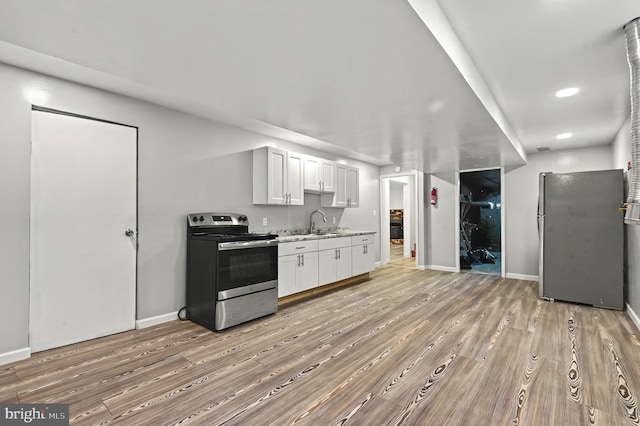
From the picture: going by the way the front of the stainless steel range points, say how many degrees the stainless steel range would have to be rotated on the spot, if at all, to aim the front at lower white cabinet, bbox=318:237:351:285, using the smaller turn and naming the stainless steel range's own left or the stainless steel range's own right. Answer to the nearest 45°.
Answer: approximately 90° to the stainless steel range's own left

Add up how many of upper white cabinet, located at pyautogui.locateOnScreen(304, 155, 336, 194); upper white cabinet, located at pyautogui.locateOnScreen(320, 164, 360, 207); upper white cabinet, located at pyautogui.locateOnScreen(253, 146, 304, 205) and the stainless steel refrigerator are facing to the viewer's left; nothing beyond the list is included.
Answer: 1

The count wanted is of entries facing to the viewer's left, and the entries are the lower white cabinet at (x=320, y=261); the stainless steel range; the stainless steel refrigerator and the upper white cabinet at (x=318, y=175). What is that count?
1

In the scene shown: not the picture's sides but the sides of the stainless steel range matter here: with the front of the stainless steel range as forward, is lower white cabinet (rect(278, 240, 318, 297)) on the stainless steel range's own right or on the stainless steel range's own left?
on the stainless steel range's own left

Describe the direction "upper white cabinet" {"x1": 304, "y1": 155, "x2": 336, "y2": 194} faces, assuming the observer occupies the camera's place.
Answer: facing the viewer and to the right of the viewer

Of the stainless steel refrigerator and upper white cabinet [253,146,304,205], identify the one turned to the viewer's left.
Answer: the stainless steel refrigerator

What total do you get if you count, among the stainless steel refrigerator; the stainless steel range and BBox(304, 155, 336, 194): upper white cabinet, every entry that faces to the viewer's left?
1

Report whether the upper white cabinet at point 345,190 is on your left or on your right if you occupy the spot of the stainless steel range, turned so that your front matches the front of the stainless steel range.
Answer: on your left

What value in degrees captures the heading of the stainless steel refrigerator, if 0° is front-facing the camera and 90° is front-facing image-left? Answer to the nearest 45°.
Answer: approximately 90°

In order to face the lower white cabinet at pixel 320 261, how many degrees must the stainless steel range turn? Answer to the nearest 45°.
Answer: approximately 90° to its left
